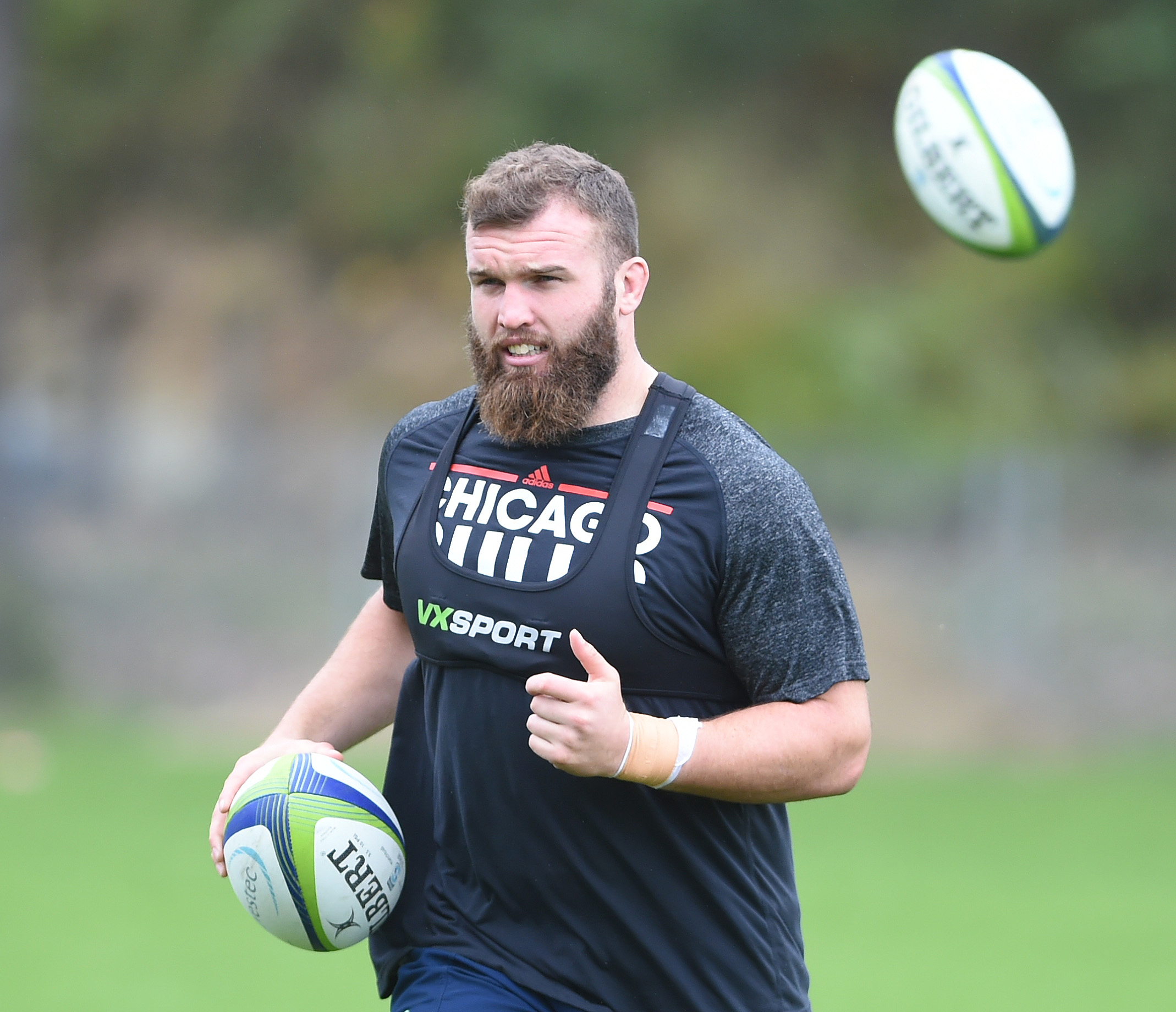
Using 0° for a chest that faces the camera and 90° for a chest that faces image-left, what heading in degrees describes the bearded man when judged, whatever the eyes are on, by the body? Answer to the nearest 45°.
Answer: approximately 45°
